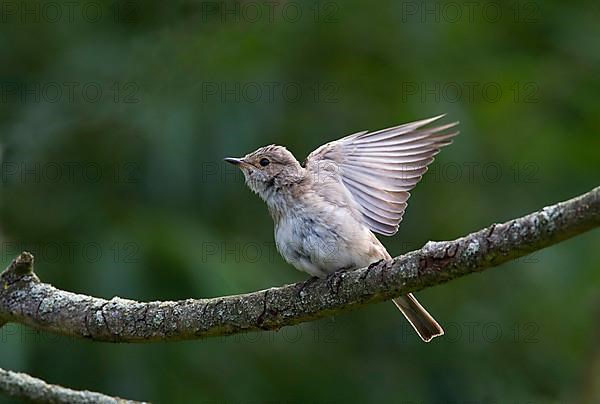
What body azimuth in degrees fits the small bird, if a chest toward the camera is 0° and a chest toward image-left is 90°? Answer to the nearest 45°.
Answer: approximately 90°
